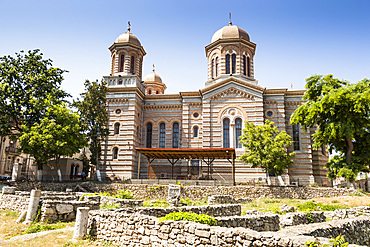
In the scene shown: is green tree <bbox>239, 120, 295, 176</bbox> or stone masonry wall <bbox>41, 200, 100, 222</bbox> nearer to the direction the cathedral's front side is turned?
the stone masonry wall

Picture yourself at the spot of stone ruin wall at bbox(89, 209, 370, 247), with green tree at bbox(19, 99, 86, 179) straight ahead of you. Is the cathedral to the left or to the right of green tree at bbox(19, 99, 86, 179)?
right

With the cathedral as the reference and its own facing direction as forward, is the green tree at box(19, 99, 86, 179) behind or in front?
in front

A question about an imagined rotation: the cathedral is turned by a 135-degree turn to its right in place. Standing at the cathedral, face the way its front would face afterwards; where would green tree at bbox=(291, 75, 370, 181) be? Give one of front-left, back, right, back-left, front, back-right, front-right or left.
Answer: right
